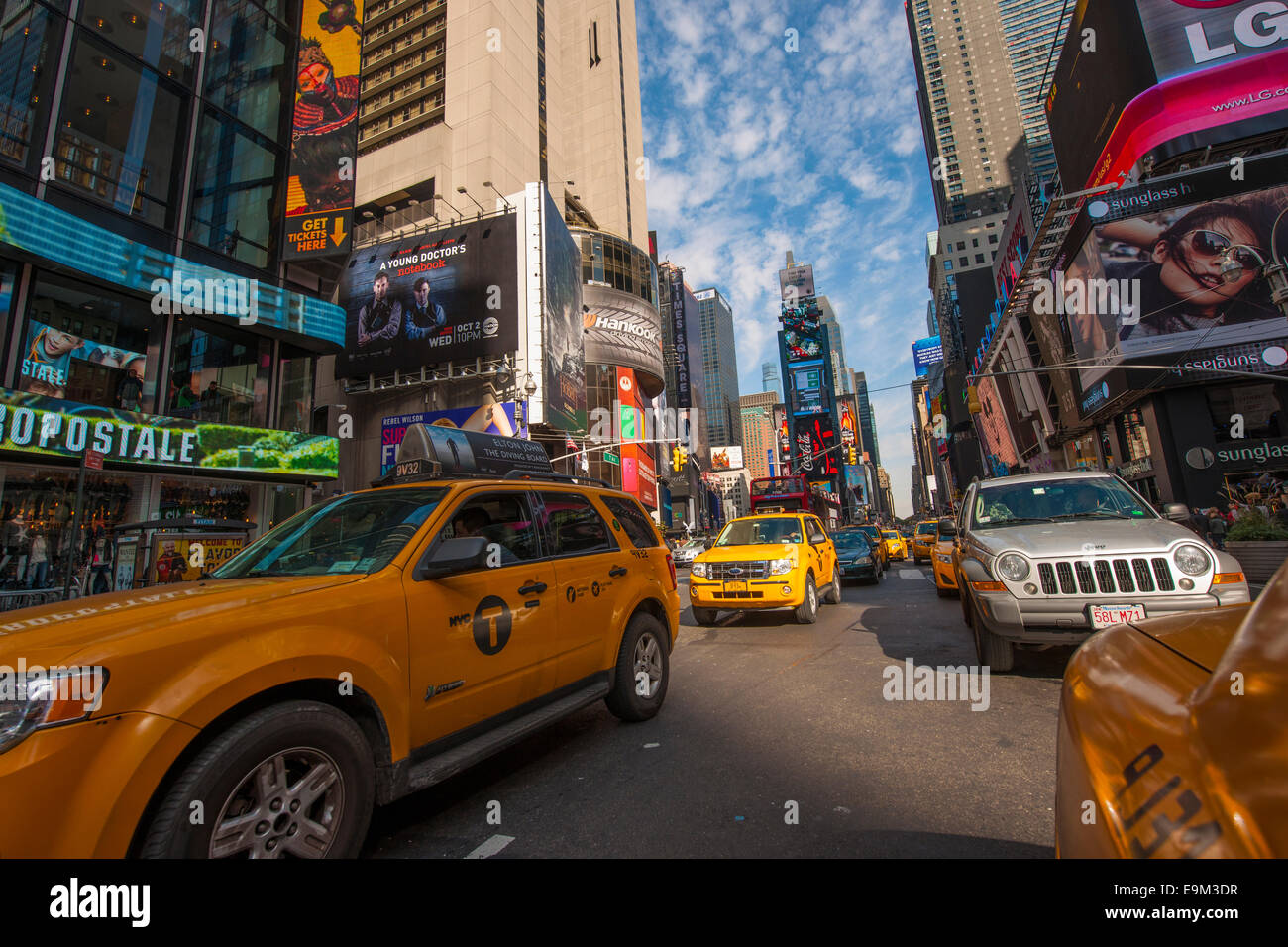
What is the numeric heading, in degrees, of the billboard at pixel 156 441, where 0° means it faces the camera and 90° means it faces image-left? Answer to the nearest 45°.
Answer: approximately 315°

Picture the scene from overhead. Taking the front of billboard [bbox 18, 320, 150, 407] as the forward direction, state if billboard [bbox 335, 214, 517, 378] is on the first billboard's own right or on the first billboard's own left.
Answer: on the first billboard's own left

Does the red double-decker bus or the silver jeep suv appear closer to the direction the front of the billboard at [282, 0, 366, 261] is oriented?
the silver jeep suv

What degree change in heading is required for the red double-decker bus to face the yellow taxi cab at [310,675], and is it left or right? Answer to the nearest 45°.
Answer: approximately 45° to its left

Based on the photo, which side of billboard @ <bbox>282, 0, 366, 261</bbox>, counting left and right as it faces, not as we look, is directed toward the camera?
front

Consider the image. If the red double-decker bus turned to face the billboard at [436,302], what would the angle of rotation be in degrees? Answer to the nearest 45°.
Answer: approximately 45° to its right

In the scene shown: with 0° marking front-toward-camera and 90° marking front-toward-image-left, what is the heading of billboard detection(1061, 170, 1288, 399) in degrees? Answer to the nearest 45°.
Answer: approximately 45°

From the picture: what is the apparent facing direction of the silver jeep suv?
toward the camera

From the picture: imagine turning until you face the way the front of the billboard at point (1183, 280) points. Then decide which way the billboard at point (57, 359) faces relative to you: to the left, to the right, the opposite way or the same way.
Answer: the opposite way

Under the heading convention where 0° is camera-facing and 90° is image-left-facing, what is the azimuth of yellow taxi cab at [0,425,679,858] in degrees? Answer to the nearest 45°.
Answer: approximately 45°
